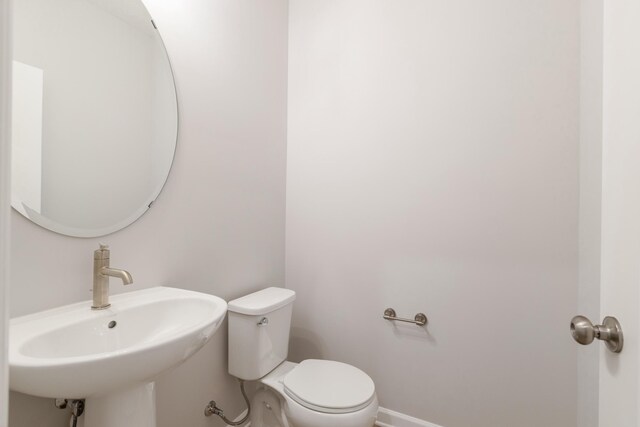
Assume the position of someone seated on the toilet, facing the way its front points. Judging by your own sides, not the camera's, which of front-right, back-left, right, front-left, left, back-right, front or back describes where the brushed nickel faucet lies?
right

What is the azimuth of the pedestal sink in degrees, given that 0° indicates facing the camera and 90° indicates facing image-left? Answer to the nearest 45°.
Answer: approximately 315°

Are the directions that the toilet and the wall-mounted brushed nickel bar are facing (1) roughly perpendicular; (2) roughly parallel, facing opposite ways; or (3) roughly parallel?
roughly perpendicular

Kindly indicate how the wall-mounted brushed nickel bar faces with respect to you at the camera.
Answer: facing the viewer and to the left of the viewer

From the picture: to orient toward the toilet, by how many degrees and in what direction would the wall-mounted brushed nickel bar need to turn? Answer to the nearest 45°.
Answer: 0° — it already faces it

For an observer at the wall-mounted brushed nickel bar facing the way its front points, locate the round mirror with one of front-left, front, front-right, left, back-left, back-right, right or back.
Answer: front

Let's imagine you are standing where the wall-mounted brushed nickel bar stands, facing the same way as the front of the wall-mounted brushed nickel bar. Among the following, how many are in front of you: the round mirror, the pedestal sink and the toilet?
3

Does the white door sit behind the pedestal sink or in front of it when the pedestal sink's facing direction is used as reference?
in front

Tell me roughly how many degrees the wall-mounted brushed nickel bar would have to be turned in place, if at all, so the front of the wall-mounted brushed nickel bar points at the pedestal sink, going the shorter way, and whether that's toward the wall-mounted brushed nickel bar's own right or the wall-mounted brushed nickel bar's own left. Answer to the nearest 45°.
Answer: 0° — it already faces it

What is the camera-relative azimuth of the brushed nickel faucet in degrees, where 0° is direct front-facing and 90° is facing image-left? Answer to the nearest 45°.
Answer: approximately 315°

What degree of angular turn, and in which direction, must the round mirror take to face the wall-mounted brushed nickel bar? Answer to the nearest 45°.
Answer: approximately 45° to its left

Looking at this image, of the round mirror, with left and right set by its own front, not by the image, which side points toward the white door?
front

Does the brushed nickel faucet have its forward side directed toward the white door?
yes

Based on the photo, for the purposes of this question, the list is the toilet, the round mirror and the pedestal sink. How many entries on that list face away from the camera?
0

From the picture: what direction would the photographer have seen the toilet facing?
facing the viewer and to the right of the viewer

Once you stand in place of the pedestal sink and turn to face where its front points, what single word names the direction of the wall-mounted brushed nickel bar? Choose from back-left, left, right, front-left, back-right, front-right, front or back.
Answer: front-left

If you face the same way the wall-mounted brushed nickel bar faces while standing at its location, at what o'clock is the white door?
The white door is roughly at 10 o'clock from the wall-mounted brushed nickel bar.
